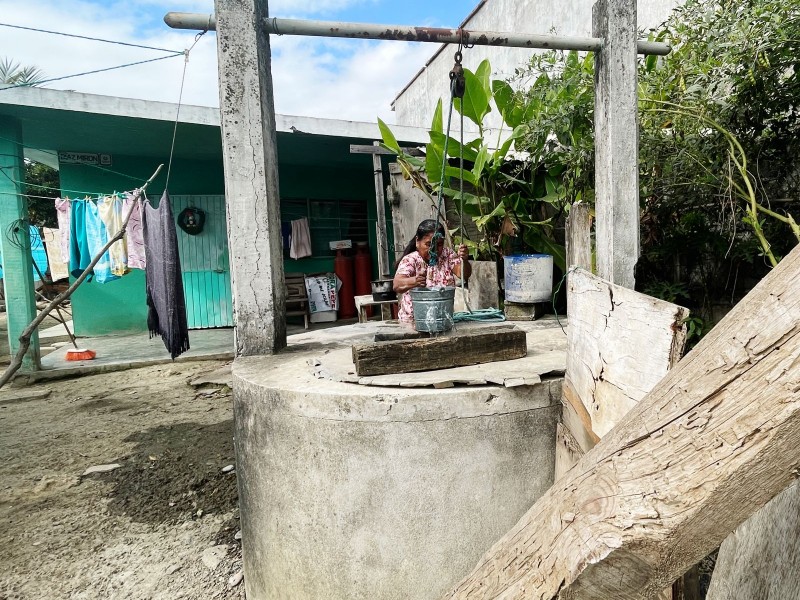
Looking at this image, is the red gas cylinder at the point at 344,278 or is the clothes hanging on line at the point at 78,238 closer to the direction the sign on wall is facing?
the clothes hanging on line

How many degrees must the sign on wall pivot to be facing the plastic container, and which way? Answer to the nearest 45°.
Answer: approximately 45° to its left

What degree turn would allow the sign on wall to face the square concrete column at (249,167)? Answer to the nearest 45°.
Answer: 0° — it already faces it

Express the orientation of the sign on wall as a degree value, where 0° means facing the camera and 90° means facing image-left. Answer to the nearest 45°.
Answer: approximately 0°
